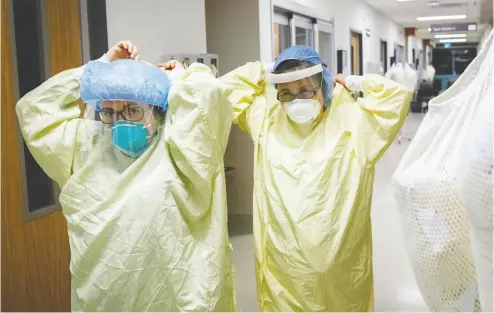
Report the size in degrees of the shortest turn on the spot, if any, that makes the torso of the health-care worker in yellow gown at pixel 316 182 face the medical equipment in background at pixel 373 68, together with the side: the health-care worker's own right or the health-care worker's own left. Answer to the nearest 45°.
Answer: approximately 180°

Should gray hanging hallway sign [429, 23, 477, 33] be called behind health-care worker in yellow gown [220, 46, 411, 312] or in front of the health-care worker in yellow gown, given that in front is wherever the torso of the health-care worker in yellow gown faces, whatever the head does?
behind

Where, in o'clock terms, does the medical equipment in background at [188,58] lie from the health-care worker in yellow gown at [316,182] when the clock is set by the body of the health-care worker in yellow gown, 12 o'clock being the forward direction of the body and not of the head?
The medical equipment in background is roughly at 5 o'clock from the health-care worker in yellow gown.

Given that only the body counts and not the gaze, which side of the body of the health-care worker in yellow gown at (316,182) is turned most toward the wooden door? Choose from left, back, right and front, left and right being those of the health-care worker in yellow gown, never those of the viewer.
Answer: right

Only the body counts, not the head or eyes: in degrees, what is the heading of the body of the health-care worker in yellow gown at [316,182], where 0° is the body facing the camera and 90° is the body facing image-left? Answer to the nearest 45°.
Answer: approximately 0°

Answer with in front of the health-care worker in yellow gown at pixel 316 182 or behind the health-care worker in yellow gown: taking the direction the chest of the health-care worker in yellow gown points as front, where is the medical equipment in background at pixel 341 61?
behind

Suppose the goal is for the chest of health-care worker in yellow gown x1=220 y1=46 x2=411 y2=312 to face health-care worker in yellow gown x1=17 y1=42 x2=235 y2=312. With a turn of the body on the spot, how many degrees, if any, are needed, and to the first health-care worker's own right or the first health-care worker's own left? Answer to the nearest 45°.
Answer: approximately 45° to the first health-care worker's own right

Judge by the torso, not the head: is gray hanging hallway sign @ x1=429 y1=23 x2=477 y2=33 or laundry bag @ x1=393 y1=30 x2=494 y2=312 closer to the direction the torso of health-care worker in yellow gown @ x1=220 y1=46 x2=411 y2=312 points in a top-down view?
the laundry bag
